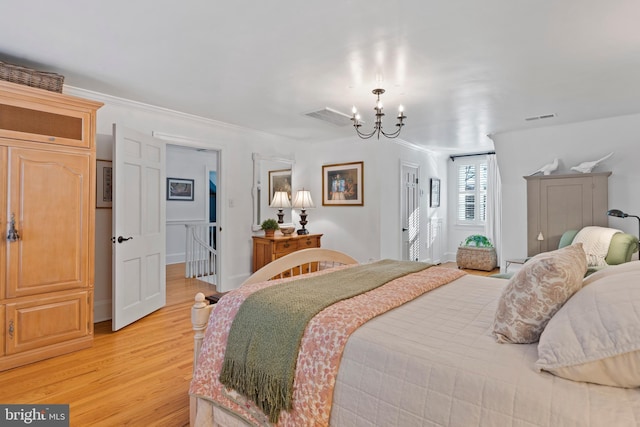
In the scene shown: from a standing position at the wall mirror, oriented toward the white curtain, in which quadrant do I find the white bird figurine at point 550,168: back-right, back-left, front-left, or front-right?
front-right

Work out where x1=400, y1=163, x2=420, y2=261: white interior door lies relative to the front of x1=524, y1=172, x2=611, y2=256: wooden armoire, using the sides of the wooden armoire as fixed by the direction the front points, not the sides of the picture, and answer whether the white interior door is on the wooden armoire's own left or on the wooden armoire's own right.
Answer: on the wooden armoire's own right

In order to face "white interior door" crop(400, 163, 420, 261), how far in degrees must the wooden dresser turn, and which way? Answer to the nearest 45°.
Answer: approximately 90° to its left

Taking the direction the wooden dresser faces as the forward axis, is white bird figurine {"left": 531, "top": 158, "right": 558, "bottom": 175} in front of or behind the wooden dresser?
in front

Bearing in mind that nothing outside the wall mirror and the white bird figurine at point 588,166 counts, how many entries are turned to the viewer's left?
1

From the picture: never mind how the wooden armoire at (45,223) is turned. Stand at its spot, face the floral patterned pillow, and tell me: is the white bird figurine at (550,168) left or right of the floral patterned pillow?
left

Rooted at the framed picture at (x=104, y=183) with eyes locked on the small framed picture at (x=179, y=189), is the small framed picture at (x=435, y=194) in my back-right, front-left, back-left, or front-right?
front-right

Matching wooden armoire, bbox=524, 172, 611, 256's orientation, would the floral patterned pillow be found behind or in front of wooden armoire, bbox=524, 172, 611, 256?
in front

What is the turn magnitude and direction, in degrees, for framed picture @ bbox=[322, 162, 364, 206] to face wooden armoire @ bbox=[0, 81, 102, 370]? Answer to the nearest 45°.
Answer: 0° — it already faces it

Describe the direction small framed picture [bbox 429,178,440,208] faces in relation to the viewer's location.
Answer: facing the viewer and to the right of the viewer

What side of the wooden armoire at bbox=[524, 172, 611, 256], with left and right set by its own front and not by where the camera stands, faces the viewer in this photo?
front

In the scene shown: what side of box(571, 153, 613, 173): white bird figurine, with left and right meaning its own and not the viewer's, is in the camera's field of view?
left

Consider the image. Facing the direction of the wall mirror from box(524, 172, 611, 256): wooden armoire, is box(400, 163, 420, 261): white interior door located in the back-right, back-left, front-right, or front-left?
front-right
